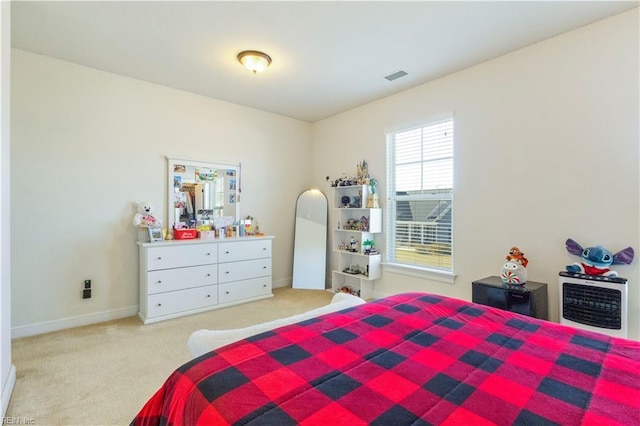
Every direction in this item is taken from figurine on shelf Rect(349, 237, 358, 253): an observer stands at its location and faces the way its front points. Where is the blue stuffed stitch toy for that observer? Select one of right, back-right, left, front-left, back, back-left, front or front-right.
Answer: left

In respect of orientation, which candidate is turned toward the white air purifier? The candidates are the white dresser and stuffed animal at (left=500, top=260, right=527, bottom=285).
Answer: the white dresser

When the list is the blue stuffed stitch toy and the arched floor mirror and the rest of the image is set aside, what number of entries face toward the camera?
2

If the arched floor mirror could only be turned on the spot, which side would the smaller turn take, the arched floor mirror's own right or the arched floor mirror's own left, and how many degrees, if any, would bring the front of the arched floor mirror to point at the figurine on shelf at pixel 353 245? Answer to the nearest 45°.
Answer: approximately 45° to the arched floor mirror's own left

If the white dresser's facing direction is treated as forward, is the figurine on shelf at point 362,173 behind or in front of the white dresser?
in front

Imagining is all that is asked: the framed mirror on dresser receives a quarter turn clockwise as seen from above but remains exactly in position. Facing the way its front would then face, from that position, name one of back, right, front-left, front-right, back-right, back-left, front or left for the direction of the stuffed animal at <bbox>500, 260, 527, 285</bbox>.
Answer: left

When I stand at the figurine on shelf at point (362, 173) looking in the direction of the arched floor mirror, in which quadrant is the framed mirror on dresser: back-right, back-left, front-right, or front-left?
front-left

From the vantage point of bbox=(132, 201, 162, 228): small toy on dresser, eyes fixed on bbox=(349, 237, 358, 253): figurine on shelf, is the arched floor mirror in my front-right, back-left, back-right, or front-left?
front-left

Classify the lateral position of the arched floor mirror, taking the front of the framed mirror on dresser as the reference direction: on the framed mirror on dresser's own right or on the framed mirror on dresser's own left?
on the framed mirror on dresser's own left

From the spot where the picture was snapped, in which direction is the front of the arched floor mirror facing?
facing the viewer

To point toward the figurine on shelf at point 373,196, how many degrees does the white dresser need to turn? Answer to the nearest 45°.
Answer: approximately 45° to its left

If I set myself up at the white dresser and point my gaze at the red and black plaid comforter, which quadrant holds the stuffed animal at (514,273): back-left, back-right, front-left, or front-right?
front-left

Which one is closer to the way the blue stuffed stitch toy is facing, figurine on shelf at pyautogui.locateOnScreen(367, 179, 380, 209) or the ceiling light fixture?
the ceiling light fixture

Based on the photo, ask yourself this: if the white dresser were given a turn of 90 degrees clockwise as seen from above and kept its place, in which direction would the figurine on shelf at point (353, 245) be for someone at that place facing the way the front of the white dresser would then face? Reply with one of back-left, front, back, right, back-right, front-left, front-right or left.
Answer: back-left
